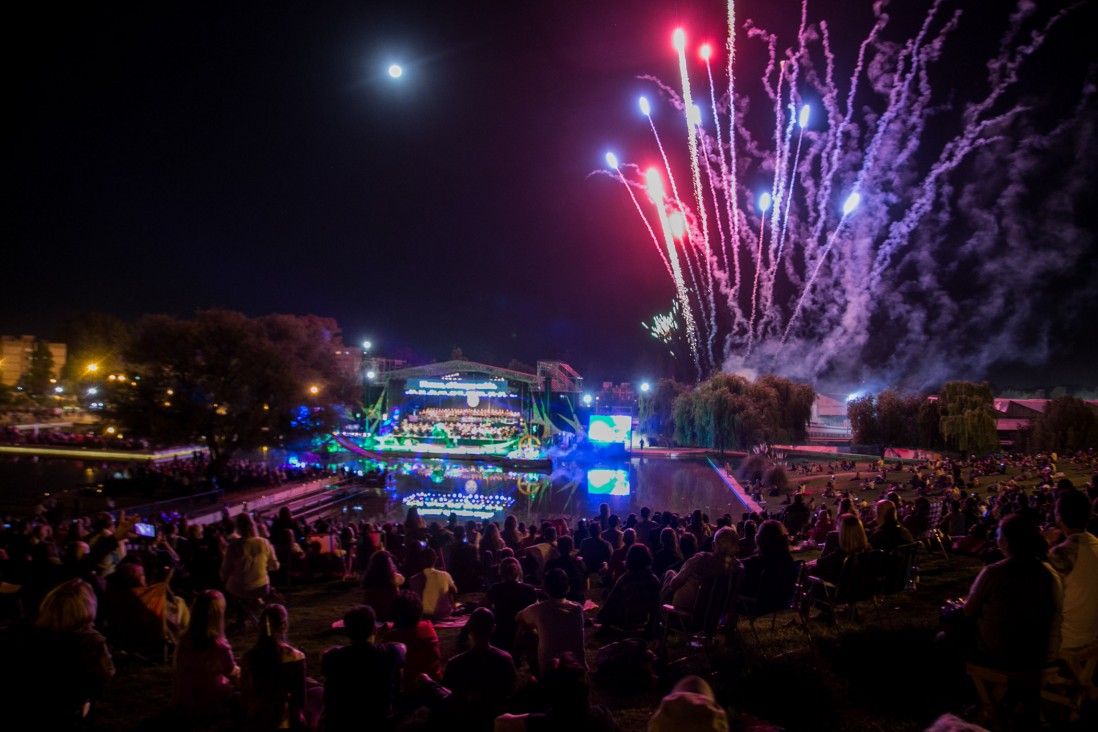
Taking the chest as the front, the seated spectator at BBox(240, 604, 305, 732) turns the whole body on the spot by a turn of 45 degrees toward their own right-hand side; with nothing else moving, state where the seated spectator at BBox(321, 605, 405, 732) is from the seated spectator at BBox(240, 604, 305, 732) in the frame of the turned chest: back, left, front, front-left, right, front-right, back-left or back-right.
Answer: right

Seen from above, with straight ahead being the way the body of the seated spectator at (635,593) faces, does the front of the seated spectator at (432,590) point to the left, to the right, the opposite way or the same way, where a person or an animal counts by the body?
the same way

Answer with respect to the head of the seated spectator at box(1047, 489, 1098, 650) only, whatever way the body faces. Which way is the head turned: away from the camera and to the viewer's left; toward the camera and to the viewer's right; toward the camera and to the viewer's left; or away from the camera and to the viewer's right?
away from the camera and to the viewer's left

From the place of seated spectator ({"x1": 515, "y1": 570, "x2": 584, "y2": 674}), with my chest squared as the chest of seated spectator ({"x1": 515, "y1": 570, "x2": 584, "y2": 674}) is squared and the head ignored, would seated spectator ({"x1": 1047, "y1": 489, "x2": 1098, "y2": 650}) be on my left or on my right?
on my right

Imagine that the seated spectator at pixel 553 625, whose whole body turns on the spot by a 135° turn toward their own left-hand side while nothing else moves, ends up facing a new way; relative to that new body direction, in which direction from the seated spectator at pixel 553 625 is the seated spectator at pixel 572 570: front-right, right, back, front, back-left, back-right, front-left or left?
back-right

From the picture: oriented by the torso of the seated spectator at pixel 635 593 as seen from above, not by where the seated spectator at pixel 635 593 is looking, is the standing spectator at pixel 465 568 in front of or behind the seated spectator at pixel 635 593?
in front

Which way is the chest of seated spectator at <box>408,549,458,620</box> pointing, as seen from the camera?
away from the camera

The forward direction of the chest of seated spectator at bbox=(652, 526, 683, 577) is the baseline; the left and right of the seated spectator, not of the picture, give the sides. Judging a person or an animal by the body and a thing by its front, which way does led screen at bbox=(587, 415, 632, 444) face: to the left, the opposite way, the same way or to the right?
the opposite way

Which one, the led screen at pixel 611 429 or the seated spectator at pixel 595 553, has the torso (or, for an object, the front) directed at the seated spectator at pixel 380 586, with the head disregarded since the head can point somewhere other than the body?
the led screen

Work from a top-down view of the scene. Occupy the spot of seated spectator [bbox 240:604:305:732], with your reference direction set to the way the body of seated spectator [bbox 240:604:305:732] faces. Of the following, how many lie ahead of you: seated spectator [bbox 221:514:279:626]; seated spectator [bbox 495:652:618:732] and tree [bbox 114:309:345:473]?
2

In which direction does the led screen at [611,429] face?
toward the camera

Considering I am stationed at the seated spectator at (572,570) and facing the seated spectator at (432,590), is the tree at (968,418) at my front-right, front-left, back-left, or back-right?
back-right

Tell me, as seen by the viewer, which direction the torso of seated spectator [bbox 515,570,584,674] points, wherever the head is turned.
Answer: away from the camera

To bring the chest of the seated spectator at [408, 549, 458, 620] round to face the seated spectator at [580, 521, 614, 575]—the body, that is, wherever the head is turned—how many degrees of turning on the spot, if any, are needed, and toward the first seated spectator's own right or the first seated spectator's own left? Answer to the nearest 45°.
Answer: approximately 45° to the first seated spectator's own right

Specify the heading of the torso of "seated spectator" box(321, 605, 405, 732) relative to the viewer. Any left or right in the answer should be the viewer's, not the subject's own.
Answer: facing away from the viewer

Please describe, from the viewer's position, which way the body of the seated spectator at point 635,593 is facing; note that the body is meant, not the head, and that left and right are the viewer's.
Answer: facing away from the viewer

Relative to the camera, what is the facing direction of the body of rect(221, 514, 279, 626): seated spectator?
away from the camera

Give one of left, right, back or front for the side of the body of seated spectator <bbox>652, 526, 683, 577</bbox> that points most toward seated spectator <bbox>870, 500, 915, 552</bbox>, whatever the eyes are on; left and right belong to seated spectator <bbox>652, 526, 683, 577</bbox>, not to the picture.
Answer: right

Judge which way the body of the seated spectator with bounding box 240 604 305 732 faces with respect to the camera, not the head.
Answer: away from the camera

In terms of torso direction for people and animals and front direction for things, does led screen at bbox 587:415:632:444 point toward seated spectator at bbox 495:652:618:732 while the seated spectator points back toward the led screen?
yes
